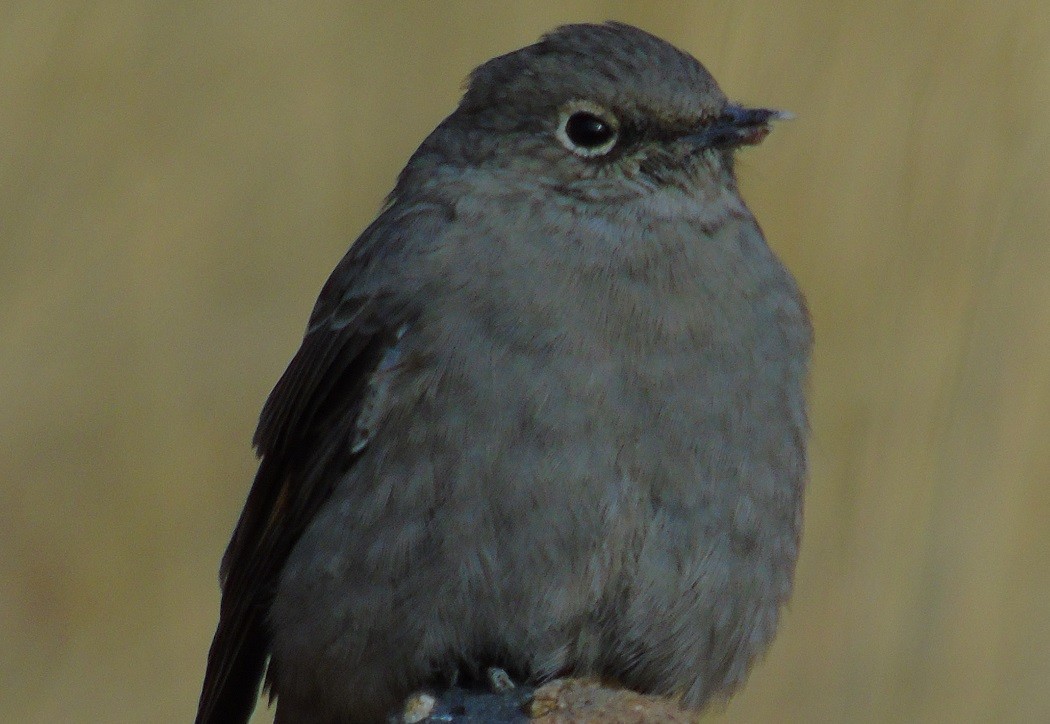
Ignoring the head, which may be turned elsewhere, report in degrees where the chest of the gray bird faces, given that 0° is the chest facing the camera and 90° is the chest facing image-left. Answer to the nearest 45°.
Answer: approximately 315°
